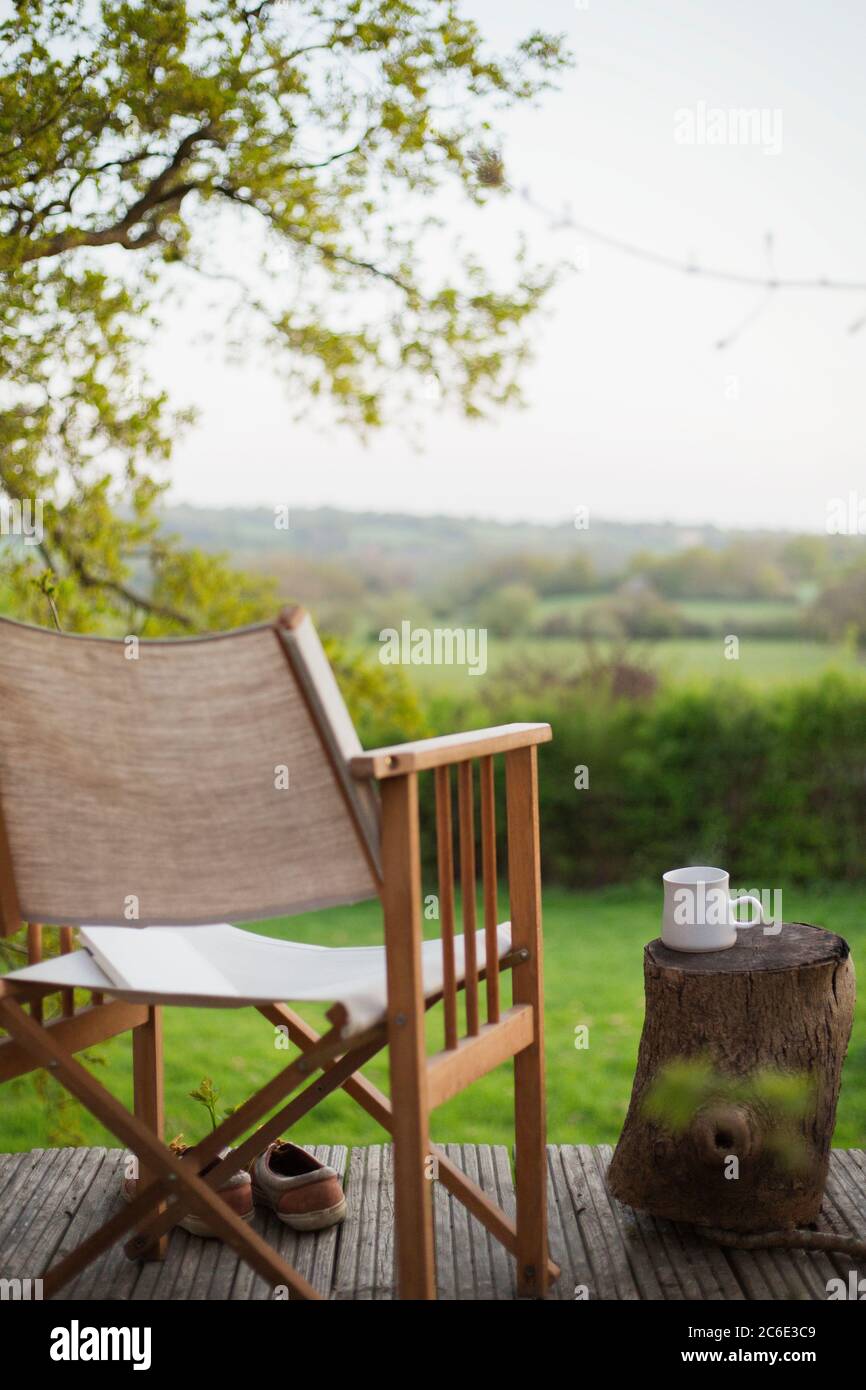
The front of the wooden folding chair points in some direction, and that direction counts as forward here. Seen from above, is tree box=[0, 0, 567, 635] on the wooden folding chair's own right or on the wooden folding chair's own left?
on the wooden folding chair's own left

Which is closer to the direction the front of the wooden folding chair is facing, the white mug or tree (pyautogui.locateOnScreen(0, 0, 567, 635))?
the white mug

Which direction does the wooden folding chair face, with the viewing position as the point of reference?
facing away from the viewer and to the right of the viewer

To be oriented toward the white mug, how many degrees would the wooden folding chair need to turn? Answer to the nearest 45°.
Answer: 0° — it already faces it

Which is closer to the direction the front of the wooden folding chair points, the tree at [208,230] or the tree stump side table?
the tree stump side table
